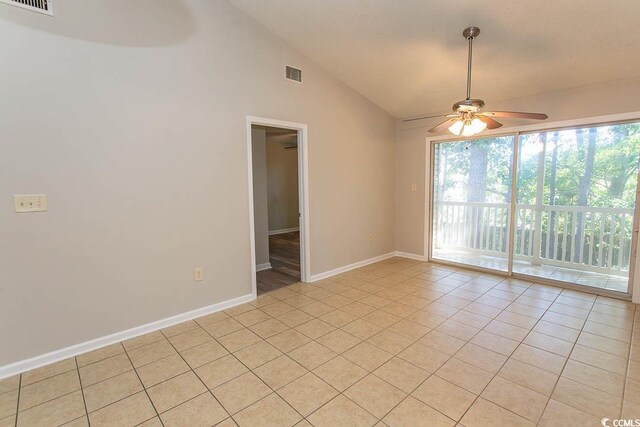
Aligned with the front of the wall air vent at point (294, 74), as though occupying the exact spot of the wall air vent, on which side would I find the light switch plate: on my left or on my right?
on my right

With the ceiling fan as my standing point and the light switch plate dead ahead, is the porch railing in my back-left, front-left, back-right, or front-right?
back-right

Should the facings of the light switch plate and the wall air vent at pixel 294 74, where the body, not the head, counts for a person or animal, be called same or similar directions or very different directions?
same or similar directions

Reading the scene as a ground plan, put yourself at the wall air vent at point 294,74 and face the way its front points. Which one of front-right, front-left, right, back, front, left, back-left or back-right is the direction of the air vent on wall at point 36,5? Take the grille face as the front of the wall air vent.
right

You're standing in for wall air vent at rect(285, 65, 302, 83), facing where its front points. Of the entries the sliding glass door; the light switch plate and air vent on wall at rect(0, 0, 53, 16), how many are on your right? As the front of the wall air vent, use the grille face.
2

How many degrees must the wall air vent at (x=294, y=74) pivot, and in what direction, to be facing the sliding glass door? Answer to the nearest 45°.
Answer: approximately 45° to its left

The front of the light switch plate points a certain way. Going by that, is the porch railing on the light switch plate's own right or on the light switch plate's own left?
on the light switch plate's own left

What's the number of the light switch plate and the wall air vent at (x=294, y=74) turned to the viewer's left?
0

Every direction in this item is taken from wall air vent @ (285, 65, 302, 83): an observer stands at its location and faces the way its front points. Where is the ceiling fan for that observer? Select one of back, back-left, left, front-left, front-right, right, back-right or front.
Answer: front

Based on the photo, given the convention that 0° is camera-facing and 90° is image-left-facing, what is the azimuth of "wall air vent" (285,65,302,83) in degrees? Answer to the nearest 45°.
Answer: approximately 315°

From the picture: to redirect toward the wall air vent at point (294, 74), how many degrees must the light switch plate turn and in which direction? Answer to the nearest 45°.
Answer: approximately 90° to its left

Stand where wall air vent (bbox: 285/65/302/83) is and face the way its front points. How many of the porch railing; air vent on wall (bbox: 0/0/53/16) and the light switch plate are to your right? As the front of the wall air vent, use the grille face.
2
